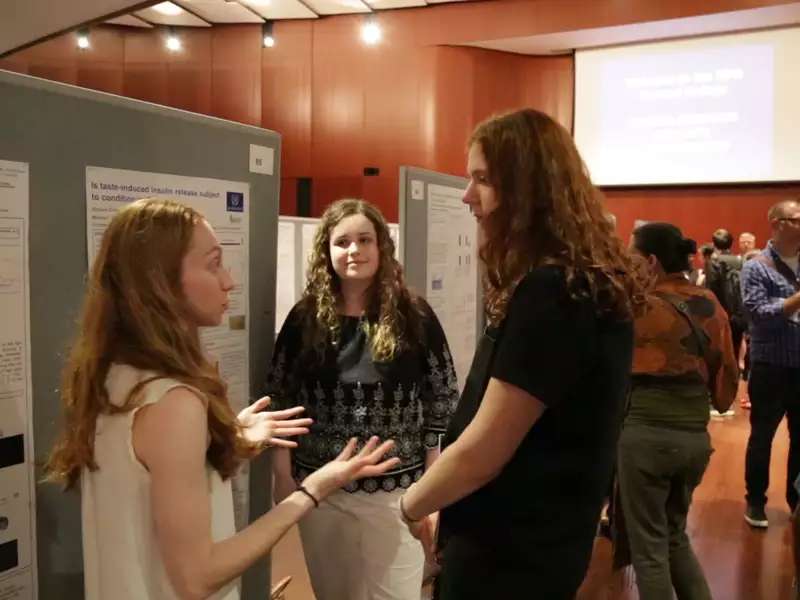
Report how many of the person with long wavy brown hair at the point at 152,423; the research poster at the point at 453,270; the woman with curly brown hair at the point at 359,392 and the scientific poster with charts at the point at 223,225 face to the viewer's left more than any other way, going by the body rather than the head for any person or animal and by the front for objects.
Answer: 0

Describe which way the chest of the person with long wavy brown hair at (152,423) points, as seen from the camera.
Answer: to the viewer's right

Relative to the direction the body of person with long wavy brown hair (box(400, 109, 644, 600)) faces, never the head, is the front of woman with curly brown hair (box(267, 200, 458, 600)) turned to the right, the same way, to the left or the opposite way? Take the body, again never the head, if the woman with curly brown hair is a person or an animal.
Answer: to the left

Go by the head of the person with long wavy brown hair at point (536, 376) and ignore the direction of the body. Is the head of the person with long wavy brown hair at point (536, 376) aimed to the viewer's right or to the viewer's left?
to the viewer's left

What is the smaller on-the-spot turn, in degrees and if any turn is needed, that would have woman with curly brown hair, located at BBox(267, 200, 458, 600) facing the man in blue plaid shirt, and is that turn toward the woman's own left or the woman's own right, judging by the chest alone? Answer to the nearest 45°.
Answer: approximately 135° to the woman's own left

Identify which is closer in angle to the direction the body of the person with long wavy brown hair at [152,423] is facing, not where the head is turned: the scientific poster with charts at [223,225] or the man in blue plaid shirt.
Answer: the man in blue plaid shirt

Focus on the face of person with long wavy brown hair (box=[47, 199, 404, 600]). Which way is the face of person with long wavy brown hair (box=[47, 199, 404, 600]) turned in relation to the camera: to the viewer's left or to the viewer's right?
to the viewer's right

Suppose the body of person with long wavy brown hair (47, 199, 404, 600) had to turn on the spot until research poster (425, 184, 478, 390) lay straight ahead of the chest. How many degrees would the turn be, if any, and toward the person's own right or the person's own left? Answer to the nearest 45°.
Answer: approximately 45° to the person's own left

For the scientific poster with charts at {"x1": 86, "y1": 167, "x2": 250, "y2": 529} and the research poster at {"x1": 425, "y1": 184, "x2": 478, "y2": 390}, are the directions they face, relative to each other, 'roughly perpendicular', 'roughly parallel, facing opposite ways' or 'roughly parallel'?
roughly parallel

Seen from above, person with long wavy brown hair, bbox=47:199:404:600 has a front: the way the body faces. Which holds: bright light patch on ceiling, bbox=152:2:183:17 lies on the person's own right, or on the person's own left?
on the person's own left

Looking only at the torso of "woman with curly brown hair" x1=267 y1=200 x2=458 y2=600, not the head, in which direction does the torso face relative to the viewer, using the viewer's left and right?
facing the viewer

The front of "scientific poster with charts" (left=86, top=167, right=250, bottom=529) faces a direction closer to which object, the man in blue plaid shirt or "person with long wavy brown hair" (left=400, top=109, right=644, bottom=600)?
the person with long wavy brown hair

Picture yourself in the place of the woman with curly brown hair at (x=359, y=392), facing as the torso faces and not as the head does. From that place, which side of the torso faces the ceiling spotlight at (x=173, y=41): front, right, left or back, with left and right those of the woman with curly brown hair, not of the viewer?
back

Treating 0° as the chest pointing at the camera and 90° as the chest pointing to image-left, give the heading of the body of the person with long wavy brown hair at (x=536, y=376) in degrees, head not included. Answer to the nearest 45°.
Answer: approximately 90°
